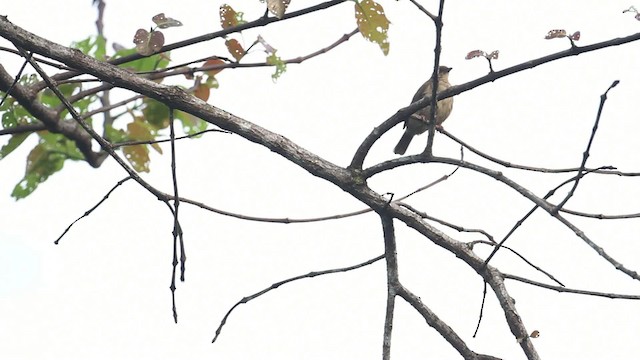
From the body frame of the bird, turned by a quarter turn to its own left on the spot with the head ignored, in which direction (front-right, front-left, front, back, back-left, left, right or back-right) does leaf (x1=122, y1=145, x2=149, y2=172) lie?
back-left

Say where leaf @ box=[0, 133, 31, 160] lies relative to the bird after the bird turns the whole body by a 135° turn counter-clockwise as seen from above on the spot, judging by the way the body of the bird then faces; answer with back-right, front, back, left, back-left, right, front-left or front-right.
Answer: left

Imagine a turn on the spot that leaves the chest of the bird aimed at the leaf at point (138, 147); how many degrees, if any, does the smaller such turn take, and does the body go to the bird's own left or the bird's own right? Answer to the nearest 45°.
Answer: approximately 135° to the bird's own right

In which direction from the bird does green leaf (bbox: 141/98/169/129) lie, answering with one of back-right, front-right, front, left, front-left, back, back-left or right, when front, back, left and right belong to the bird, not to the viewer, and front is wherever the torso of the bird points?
back-right

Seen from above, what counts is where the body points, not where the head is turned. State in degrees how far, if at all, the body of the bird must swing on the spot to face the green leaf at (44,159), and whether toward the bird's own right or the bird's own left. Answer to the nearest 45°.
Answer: approximately 135° to the bird's own right

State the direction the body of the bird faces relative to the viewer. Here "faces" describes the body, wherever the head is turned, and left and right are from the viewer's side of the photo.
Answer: facing to the right of the viewer

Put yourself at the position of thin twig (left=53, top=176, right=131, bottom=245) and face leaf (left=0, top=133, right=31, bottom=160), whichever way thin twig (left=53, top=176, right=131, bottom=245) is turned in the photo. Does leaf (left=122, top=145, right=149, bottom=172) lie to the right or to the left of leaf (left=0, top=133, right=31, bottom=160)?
right
